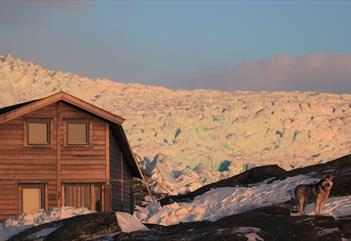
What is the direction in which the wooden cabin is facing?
toward the camera

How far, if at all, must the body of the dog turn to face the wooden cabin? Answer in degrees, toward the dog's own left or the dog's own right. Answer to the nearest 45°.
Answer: approximately 180°

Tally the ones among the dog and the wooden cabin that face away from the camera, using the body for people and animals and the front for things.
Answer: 0
